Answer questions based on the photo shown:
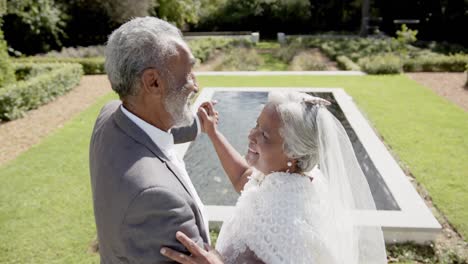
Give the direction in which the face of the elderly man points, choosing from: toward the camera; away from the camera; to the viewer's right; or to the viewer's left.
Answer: to the viewer's right

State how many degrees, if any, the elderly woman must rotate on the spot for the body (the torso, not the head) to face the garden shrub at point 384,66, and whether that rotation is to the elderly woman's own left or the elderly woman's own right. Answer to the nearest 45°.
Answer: approximately 90° to the elderly woman's own right

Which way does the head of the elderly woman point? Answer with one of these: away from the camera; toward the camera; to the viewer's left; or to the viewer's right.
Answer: to the viewer's left

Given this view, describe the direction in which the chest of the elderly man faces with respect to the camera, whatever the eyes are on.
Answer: to the viewer's right

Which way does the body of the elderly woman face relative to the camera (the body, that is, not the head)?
to the viewer's left

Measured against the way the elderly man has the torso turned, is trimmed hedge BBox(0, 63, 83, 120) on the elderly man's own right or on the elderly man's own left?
on the elderly man's own left

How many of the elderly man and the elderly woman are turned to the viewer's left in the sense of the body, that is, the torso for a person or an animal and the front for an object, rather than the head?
1

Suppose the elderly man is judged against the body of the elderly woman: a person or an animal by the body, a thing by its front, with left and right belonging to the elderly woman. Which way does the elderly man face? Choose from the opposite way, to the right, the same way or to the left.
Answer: the opposite way

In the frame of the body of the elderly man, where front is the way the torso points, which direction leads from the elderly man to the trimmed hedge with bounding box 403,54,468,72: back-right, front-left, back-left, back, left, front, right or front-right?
front-left

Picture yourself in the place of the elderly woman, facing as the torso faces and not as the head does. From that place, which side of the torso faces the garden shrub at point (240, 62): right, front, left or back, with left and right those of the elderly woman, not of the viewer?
right

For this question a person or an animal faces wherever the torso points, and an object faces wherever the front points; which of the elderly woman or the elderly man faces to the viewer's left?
the elderly woman

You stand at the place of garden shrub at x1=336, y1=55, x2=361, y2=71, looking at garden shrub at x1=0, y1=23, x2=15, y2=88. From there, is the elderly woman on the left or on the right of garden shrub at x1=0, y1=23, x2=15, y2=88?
left

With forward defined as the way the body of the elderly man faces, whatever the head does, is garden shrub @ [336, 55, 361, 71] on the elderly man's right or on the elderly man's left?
on the elderly man's left

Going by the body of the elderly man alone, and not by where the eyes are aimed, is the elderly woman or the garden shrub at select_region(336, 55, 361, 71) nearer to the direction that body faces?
the elderly woman
